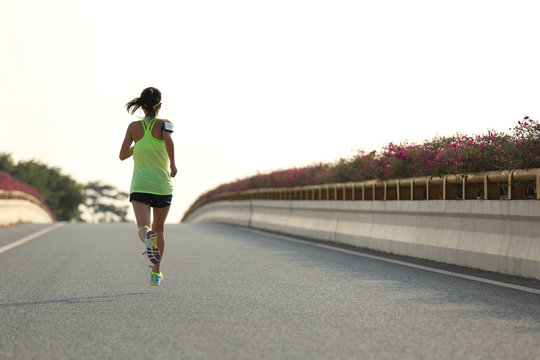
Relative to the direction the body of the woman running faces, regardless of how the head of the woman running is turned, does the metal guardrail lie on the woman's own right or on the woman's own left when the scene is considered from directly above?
on the woman's own right

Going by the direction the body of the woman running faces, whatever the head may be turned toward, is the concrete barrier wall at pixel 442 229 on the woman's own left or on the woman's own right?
on the woman's own right

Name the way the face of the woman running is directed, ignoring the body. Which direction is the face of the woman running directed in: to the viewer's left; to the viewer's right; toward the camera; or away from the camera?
away from the camera

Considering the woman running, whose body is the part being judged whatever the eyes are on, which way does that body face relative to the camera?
away from the camera

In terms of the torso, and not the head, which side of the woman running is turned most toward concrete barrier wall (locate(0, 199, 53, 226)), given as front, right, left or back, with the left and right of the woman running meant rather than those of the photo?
front
